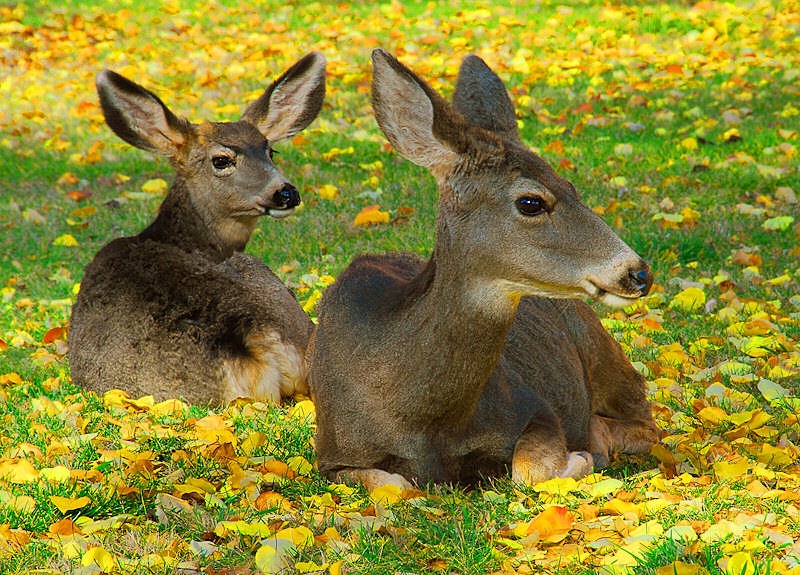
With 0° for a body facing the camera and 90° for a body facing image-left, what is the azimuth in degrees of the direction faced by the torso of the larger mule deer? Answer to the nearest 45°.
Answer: approximately 45°

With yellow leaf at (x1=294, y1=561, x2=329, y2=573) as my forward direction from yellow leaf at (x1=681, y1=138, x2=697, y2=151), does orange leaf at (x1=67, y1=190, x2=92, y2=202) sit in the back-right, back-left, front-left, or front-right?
front-right

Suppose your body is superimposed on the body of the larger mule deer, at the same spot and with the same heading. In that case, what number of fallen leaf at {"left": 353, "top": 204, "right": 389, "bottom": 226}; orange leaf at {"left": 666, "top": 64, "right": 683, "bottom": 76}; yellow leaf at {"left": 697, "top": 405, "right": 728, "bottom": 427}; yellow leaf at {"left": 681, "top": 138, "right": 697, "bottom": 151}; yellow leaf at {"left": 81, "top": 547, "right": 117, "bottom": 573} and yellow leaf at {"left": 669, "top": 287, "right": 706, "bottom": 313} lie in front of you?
1

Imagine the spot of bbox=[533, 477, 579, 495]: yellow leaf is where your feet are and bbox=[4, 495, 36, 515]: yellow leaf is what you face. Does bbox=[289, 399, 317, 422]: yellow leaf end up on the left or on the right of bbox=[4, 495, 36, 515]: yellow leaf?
right
